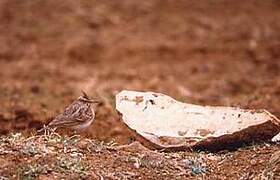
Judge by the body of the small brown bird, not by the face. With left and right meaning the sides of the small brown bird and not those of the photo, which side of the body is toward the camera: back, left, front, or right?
right
